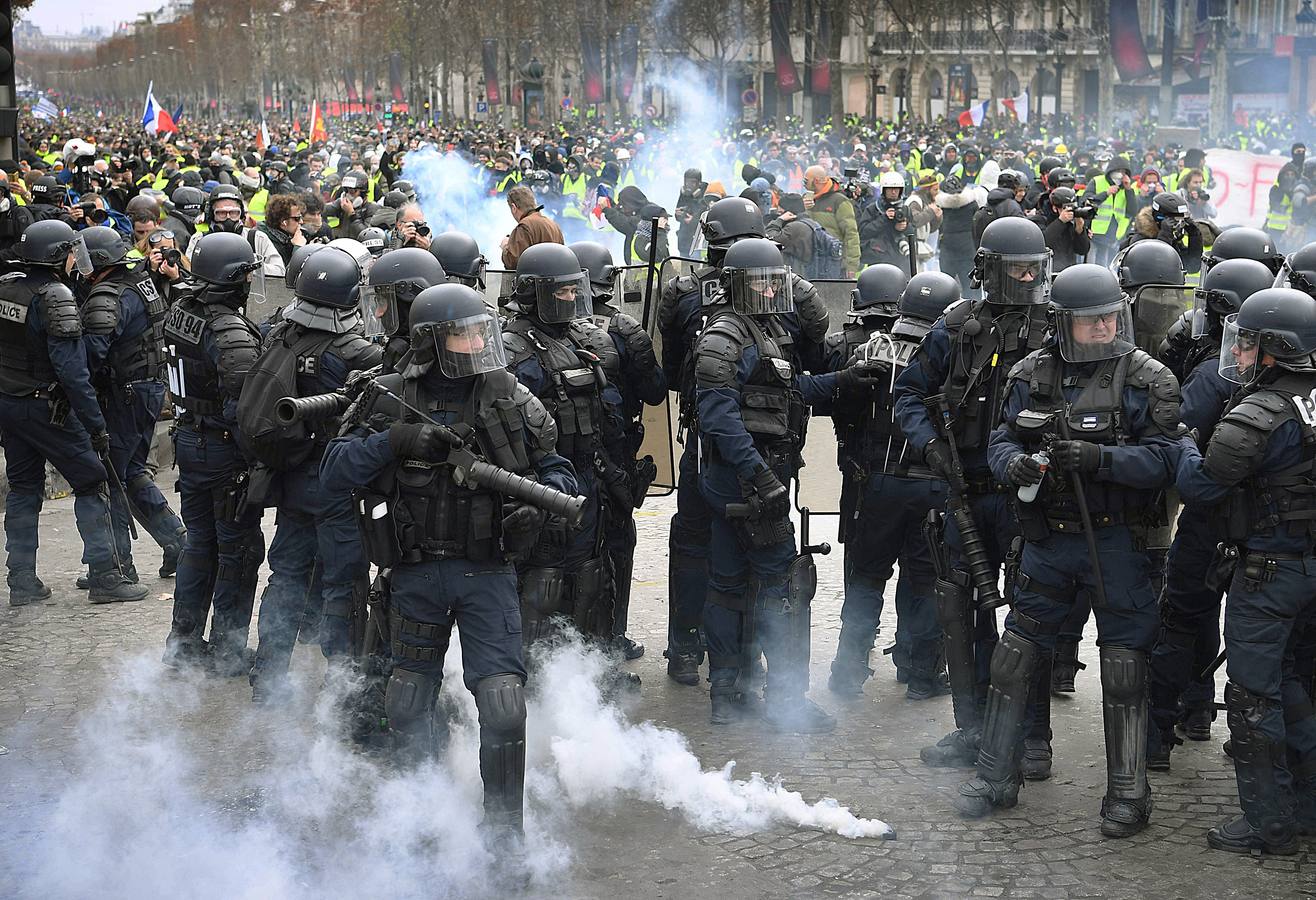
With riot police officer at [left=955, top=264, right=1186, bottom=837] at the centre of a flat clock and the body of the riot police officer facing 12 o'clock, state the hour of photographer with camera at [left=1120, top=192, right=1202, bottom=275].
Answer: The photographer with camera is roughly at 6 o'clock from the riot police officer.

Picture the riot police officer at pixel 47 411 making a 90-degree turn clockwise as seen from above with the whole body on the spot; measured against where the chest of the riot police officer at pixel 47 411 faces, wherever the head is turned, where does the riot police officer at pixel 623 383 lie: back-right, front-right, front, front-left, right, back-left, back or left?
front

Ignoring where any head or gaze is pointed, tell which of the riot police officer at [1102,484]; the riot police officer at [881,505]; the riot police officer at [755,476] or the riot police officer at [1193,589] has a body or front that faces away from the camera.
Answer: the riot police officer at [881,505]

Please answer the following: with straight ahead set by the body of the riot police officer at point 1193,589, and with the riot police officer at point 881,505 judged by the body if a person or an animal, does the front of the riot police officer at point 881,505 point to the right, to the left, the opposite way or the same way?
to the right

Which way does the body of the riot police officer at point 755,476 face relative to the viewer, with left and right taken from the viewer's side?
facing the viewer and to the right of the viewer

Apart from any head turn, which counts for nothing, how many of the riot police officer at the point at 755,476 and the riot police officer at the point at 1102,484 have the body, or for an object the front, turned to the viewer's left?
0

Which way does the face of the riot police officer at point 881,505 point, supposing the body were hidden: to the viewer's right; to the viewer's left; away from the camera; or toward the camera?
away from the camera

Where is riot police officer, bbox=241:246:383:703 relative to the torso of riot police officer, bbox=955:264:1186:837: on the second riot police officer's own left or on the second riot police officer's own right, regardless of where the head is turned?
on the second riot police officer's own right

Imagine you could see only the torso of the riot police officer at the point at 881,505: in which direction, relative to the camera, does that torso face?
away from the camera
